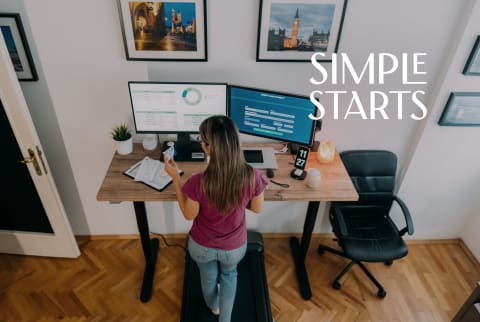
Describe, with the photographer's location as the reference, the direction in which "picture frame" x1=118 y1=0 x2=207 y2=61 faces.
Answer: facing the viewer

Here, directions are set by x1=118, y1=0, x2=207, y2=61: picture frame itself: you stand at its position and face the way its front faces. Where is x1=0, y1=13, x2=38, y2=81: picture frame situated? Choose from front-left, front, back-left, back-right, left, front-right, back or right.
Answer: right

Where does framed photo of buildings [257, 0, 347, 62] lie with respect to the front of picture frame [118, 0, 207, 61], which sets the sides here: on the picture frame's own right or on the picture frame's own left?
on the picture frame's own left

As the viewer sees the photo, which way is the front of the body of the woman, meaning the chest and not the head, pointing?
away from the camera

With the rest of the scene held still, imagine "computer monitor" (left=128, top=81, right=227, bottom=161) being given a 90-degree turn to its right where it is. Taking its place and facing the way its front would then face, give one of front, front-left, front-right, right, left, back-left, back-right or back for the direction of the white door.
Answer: front

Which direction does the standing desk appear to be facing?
toward the camera

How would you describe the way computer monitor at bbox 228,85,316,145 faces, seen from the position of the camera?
facing the viewer and to the left of the viewer

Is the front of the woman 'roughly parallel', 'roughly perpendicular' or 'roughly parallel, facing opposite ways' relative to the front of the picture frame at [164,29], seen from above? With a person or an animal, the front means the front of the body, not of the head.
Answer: roughly parallel, facing opposite ways

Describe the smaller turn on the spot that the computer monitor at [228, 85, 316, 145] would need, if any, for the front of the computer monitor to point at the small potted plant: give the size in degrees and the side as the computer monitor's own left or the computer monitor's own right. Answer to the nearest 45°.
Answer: approximately 45° to the computer monitor's own right

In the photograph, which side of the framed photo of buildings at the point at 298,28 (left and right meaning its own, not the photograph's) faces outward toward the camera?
front

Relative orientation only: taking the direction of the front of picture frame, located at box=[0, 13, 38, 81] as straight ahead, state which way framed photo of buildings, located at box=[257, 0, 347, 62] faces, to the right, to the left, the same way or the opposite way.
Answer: to the right
